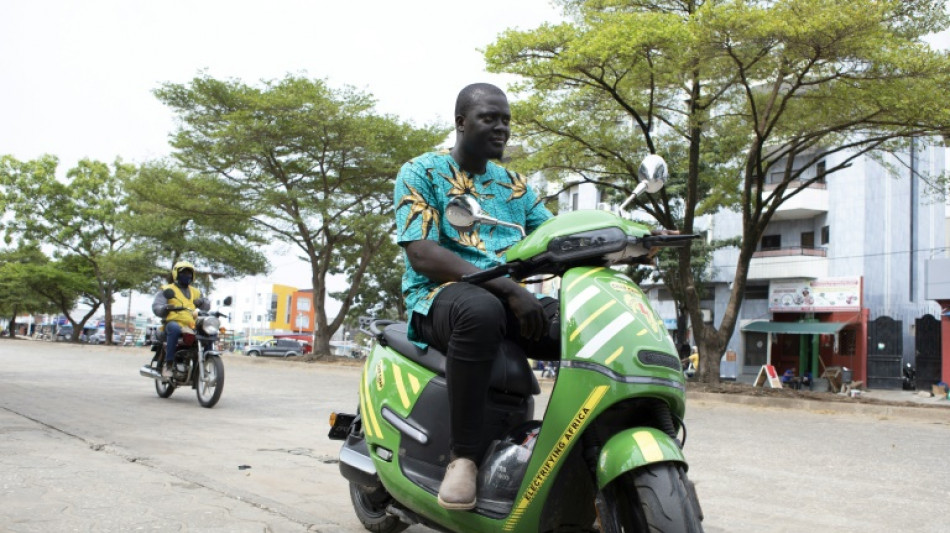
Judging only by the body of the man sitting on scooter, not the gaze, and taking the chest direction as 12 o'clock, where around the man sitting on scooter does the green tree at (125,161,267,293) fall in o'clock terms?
The green tree is roughly at 7 o'clock from the man sitting on scooter.

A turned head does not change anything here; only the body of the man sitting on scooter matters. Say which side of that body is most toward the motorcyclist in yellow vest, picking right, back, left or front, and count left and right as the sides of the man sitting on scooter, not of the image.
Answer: back

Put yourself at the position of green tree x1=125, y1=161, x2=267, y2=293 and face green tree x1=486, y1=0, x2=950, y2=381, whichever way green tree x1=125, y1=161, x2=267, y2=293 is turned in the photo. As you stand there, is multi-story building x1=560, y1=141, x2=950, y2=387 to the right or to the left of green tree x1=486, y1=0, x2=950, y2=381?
left

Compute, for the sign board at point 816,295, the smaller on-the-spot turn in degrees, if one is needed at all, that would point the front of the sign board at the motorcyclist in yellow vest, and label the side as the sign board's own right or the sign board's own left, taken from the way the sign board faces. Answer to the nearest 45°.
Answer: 0° — it already faces them

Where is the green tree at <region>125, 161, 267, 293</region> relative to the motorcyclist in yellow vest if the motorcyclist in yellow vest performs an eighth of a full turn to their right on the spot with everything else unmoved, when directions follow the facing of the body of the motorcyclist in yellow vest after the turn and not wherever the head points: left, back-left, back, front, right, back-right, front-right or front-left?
back

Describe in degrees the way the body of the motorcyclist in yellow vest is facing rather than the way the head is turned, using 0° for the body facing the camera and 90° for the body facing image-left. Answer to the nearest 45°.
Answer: approximately 315°

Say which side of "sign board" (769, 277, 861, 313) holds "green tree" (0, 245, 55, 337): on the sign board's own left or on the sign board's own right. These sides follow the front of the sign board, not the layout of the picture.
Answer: on the sign board's own right

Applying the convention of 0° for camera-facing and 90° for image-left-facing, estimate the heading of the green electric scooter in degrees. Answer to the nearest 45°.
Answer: approximately 315°

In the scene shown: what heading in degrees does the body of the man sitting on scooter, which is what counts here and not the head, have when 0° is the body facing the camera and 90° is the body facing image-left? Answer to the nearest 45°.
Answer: approximately 315°

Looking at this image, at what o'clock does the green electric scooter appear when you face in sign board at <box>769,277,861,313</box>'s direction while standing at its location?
The green electric scooter is roughly at 12 o'clock from the sign board.

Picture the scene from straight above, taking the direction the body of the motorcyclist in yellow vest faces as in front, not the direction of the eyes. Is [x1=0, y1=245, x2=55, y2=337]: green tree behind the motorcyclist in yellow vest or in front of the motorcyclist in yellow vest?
behind

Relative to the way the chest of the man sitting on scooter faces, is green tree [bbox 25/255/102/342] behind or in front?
behind

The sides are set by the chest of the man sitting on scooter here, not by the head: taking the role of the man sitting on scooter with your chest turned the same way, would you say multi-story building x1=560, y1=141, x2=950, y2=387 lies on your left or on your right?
on your left

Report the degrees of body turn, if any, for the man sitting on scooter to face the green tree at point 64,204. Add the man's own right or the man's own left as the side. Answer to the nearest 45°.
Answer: approximately 180°

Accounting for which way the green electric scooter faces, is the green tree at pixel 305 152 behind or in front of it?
behind
